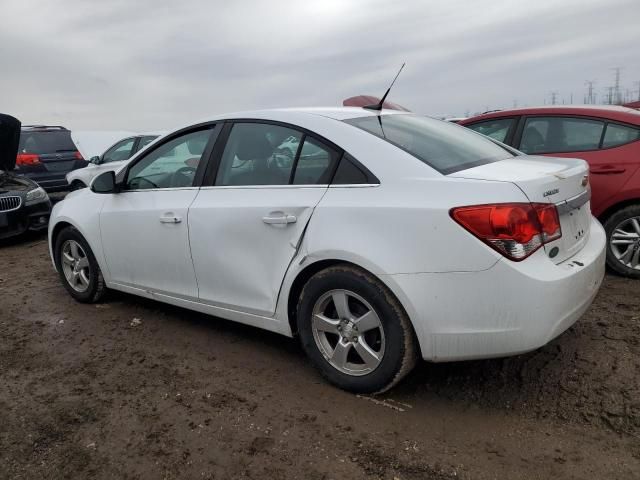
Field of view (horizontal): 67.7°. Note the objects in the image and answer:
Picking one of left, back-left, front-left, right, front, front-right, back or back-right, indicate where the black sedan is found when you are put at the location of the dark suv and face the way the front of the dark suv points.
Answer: back-left

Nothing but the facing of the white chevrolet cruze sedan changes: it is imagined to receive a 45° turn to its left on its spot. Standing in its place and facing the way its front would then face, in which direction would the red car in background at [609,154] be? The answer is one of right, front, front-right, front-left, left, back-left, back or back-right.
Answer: back-right

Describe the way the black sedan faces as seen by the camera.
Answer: facing the viewer and to the right of the viewer

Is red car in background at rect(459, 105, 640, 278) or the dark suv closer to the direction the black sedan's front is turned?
the red car in background

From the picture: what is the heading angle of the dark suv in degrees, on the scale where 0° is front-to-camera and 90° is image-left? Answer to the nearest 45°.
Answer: approximately 135°

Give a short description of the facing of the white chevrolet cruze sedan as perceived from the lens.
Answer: facing away from the viewer and to the left of the viewer

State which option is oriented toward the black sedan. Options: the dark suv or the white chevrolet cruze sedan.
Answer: the white chevrolet cruze sedan

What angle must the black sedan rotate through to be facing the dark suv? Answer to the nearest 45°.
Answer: approximately 135° to its left

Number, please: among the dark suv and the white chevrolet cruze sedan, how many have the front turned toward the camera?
0

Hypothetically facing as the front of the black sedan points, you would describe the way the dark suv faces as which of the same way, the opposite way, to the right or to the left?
the opposite way

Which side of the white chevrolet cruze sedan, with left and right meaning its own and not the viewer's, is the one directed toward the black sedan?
front
